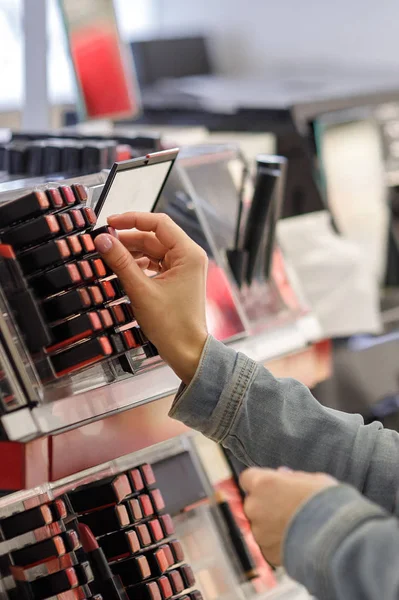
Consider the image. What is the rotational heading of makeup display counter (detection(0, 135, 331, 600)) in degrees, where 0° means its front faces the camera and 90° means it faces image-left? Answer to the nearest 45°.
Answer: approximately 315°
